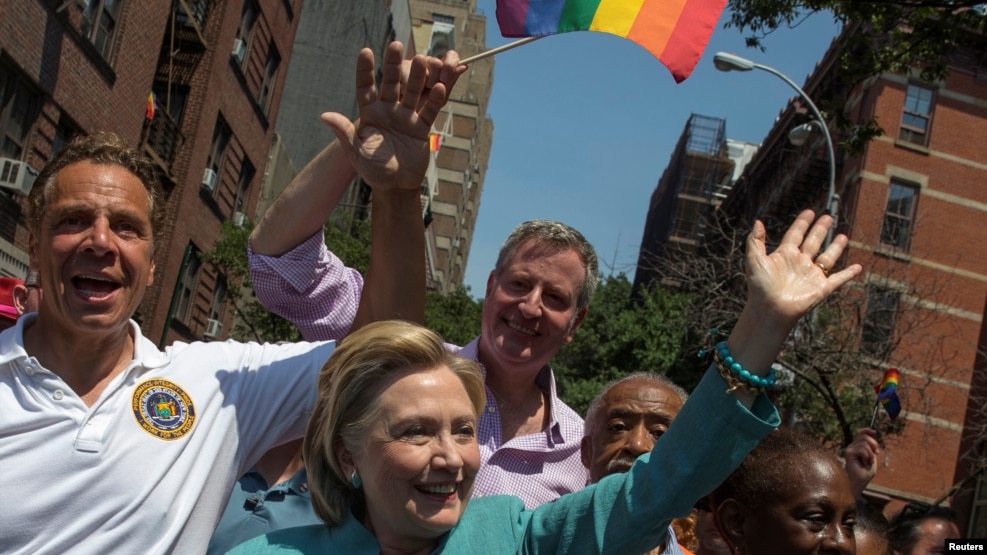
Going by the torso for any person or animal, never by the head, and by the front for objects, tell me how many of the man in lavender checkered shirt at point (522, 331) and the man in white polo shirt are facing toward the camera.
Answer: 2

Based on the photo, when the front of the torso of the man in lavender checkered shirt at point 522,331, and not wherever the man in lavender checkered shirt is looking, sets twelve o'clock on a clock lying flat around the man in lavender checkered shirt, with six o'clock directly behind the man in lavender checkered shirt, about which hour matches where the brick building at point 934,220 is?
The brick building is roughly at 7 o'clock from the man in lavender checkered shirt.

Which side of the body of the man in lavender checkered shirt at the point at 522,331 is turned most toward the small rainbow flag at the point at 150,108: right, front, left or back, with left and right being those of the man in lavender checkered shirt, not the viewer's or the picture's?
back

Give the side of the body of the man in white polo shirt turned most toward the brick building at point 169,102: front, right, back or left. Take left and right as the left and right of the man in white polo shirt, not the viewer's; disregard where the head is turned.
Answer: back

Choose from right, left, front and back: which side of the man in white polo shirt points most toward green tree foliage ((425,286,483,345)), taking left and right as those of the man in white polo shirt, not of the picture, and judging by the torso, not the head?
back

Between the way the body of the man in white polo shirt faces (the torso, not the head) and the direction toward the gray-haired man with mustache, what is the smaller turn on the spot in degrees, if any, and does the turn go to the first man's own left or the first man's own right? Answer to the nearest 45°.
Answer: approximately 90° to the first man's own left

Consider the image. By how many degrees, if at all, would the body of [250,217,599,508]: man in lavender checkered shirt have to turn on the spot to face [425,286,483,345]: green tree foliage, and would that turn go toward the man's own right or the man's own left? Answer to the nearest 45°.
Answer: approximately 180°

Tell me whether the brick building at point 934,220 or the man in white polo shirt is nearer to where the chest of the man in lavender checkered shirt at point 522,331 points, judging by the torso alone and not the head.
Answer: the man in white polo shirt

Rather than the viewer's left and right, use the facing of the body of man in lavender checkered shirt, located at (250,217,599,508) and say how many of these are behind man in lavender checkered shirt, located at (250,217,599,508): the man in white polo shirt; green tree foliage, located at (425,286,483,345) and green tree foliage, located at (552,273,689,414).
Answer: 2

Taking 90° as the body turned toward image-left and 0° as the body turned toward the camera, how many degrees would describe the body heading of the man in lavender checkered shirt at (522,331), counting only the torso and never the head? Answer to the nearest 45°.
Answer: approximately 0°

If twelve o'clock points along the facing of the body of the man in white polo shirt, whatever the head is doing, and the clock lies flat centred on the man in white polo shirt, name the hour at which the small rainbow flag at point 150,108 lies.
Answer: The small rainbow flag is roughly at 6 o'clock from the man in white polo shirt.
